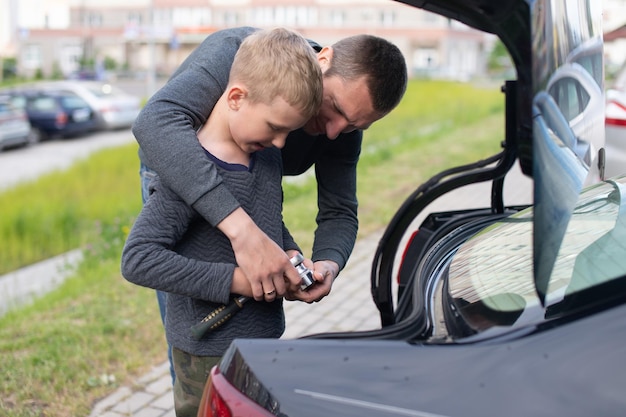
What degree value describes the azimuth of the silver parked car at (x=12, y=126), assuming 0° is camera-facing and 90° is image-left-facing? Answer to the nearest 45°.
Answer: approximately 135°

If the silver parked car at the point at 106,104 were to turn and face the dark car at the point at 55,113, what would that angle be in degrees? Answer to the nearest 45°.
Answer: approximately 90° to its left

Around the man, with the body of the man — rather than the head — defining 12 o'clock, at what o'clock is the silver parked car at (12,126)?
The silver parked car is roughly at 7 o'clock from the man.

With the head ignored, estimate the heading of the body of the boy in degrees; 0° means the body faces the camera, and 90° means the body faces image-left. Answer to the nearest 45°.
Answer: approximately 315°

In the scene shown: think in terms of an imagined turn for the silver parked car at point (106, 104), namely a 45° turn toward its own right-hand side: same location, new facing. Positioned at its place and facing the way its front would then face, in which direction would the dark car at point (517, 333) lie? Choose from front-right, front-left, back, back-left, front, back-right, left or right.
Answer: back

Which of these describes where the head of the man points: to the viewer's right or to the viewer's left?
to the viewer's left

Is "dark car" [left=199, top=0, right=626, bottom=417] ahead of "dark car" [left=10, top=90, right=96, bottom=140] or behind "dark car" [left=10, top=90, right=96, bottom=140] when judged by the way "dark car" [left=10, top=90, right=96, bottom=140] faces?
behind

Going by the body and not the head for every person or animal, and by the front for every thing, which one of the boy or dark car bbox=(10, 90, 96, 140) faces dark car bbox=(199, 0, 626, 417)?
the boy

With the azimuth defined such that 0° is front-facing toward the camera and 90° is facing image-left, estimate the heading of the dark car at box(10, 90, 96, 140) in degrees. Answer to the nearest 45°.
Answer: approximately 135°

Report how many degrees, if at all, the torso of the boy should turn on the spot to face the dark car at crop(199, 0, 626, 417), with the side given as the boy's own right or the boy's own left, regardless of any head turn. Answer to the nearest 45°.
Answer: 0° — they already face it

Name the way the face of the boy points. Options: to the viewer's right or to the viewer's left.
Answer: to the viewer's right

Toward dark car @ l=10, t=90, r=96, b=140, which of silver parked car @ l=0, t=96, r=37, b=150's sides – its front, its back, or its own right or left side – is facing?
right

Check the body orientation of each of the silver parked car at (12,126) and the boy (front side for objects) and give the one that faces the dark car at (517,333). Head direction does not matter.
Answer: the boy
